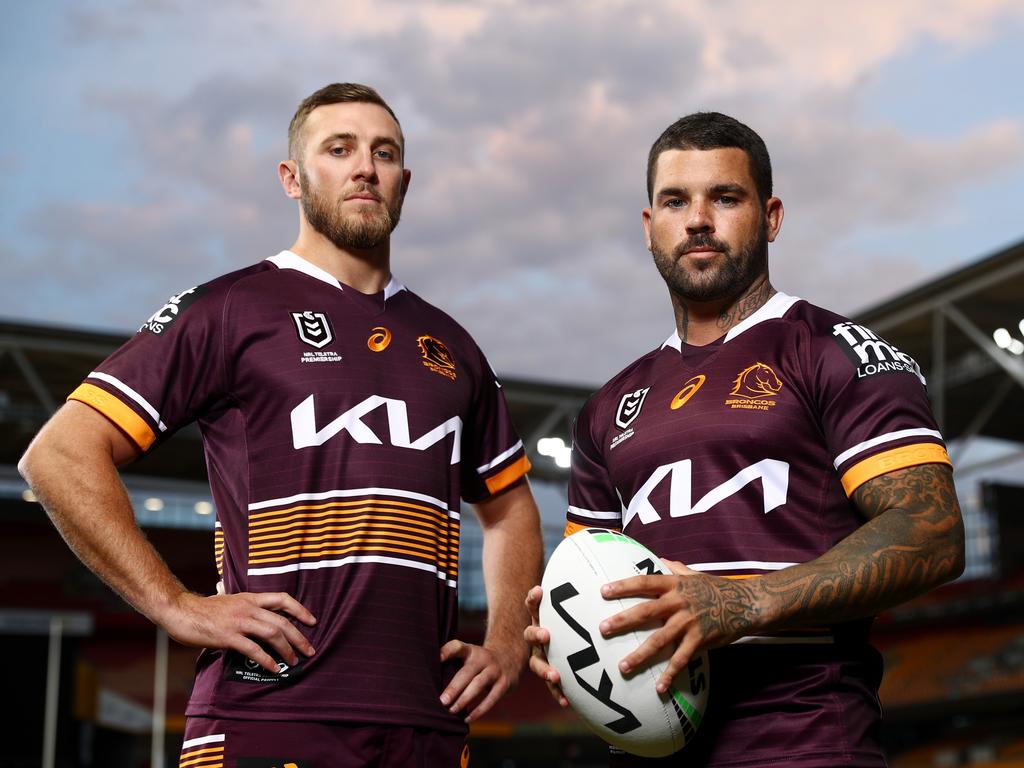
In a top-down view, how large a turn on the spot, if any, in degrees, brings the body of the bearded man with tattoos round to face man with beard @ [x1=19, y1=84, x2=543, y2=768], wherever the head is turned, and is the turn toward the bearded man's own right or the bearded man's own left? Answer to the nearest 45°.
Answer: approximately 45° to the bearded man's own right

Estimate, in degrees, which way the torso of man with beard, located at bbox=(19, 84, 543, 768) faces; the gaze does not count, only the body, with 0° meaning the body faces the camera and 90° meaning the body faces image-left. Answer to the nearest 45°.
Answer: approximately 315°

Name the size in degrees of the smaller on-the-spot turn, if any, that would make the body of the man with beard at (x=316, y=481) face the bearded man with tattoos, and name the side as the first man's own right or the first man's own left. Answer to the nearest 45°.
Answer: approximately 45° to the first man's own left

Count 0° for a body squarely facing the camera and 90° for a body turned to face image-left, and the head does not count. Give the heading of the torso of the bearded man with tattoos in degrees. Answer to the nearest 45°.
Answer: approximately 45°

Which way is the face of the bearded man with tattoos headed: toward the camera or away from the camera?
toward the camera

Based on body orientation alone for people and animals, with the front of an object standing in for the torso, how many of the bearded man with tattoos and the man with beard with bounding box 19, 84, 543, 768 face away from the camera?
0
